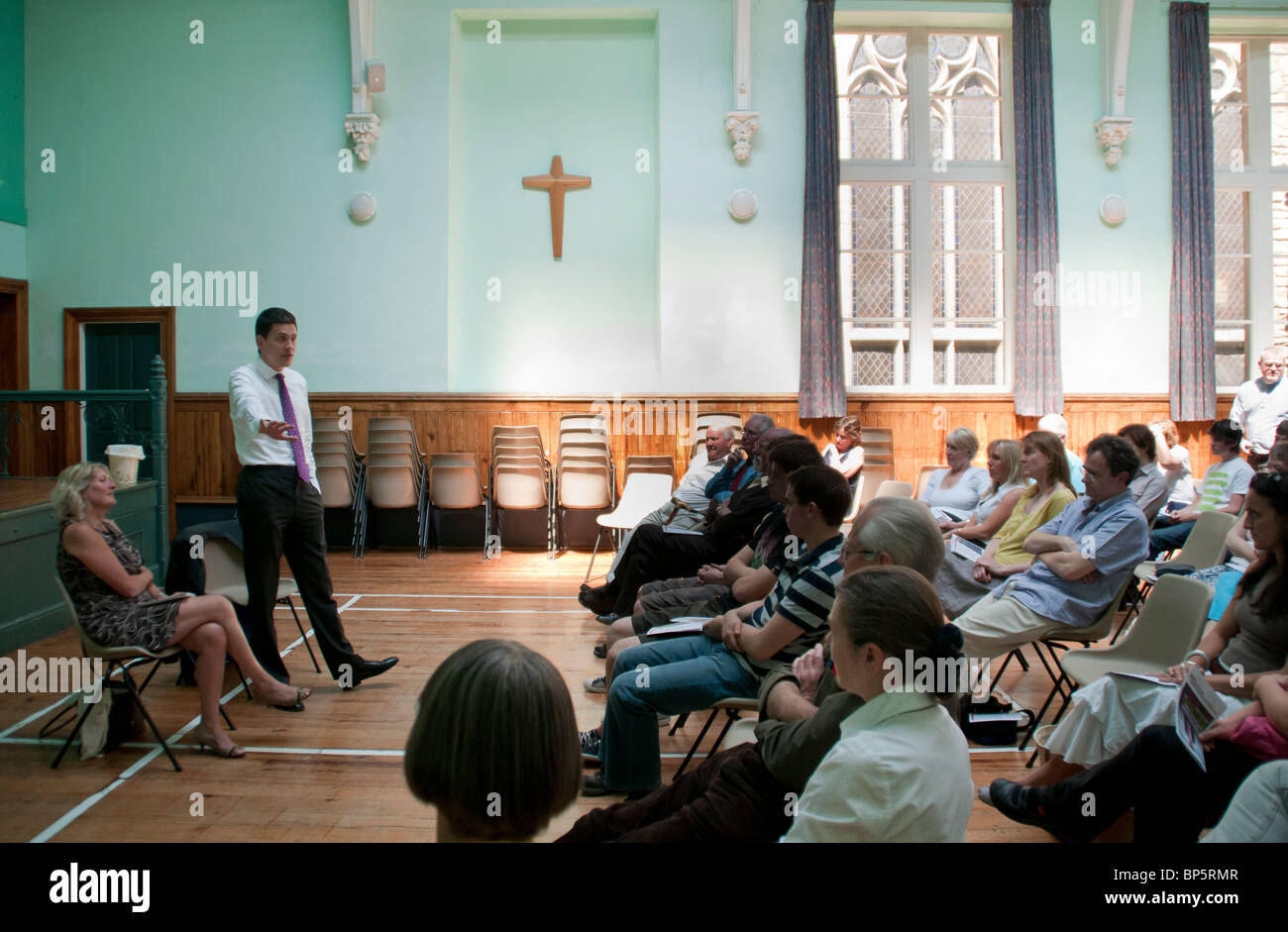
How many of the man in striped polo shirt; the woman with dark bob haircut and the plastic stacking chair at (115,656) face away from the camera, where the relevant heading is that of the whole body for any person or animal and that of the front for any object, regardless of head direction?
1

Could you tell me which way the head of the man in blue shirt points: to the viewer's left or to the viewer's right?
to the viewer's left

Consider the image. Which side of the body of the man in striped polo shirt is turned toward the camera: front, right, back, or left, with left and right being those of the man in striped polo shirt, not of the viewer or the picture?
left

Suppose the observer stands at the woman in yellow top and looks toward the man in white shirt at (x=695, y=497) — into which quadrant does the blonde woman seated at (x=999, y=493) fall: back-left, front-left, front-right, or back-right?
front-right

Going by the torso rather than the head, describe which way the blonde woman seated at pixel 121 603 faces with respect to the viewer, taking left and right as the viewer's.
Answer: facing to the right of the viewer

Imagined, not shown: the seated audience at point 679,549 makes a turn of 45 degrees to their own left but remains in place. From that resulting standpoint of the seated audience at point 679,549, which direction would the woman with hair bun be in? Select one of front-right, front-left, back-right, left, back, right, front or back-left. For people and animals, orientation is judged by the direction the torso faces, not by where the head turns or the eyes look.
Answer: front-left

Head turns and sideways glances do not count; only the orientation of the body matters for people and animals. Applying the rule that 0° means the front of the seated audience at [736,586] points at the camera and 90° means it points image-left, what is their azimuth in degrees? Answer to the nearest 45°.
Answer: approximately 90°

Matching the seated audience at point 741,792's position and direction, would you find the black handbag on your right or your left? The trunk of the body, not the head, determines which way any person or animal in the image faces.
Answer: on your right

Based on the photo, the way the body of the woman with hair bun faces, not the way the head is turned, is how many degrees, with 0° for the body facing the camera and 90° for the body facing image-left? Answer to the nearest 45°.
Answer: approximately 135°

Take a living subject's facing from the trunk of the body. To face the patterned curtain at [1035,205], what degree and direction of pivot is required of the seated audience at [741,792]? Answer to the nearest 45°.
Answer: approximately 90° to their right

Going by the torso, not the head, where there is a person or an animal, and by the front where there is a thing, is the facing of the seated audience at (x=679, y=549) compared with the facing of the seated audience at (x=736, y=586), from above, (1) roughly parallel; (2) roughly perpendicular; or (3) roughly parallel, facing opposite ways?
roughly parallel

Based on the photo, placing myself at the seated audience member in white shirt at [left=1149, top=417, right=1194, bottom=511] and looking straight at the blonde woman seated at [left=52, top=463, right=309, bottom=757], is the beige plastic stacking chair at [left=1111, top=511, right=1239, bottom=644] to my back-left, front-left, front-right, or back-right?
front-left

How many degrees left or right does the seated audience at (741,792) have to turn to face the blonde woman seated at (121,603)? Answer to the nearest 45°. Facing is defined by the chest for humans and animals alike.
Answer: approximately 45° to their right

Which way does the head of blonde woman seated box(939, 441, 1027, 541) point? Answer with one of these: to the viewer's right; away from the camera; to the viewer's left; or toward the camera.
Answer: to the viewer's left

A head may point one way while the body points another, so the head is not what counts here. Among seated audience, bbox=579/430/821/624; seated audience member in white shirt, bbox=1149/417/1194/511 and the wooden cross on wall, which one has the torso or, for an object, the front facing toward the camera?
the wooden cross on wall

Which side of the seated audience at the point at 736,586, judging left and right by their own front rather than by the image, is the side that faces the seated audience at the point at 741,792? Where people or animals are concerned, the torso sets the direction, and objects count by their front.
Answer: left
